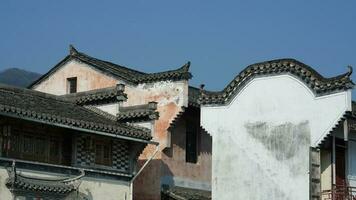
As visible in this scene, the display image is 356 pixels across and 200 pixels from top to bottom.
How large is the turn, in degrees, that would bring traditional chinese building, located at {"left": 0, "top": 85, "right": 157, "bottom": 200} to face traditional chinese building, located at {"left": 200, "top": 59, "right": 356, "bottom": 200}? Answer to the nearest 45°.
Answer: approximately 45° to its left

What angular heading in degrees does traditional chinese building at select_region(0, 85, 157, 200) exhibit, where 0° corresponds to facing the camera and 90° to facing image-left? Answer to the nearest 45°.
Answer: approximately 315°

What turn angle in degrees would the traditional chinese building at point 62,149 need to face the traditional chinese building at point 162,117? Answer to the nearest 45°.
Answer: approximately 90° to its left
